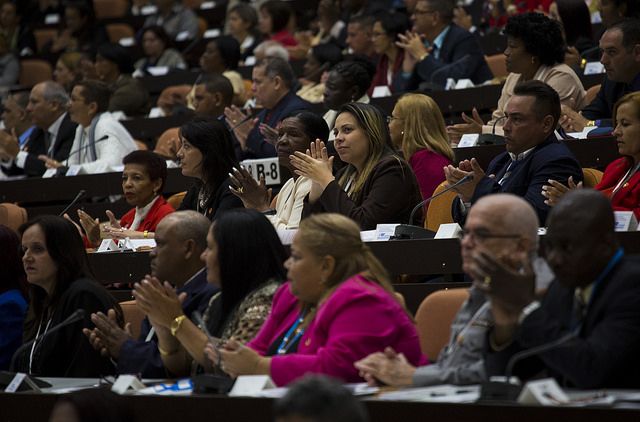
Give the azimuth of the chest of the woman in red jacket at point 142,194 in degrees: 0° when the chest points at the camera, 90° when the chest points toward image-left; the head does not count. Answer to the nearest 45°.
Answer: approximately 45°

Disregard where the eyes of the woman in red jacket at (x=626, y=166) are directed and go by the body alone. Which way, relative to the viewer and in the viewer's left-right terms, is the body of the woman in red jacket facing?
facing the viewer and to the left of the viewer

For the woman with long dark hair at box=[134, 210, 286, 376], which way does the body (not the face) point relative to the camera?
to the viewer's left

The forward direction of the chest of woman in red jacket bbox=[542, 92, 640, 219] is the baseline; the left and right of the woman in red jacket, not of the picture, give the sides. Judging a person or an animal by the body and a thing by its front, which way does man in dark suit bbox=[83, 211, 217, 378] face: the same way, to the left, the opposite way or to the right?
the same way

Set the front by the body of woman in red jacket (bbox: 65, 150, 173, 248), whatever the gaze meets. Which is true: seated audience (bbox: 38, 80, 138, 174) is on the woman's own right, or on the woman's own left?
on the woman's own right

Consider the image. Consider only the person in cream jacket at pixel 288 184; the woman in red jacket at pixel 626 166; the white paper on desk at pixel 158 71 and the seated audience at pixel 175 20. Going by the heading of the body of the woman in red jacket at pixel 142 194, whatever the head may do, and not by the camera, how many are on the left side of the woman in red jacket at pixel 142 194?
2

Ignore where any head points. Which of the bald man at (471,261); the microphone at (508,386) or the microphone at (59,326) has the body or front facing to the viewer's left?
the bald man

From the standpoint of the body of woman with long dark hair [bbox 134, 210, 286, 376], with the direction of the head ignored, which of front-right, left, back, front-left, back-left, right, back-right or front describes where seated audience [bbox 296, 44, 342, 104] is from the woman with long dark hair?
right

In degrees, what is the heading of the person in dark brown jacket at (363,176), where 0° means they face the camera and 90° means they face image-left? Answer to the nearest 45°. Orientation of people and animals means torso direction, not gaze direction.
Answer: approximately 45°

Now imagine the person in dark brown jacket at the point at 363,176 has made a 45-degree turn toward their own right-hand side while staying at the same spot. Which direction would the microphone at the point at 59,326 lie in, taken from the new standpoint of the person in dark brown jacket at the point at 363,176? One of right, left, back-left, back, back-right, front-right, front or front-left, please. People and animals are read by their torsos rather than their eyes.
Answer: front-left

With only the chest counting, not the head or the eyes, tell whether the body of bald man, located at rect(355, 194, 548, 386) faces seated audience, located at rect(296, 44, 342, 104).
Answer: no

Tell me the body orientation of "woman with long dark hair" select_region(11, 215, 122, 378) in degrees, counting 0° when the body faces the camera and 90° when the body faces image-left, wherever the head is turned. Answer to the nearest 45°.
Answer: approximately 45°

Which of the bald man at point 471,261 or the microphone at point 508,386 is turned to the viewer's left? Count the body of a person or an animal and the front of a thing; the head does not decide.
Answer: the bald man

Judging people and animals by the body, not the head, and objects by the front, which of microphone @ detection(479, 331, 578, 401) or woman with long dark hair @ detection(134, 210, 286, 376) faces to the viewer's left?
the woman with long dark hair

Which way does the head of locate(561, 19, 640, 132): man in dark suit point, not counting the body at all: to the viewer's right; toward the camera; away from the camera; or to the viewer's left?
to the viewer's left

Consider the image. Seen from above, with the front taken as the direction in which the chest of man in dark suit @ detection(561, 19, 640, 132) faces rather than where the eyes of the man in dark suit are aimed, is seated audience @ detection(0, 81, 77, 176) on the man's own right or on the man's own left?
on the man's own right
